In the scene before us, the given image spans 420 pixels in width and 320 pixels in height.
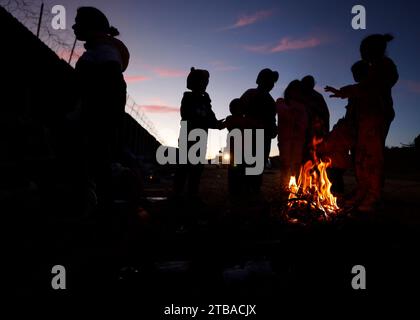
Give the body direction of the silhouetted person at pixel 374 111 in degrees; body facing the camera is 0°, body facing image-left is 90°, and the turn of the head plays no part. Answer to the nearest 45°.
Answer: approximately 90°

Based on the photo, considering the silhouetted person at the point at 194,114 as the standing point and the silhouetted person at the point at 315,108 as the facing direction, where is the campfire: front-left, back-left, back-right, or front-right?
front-right

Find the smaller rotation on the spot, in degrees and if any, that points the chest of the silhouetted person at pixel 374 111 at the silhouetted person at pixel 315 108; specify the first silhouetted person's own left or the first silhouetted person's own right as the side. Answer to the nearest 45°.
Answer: approximately 45° to the first silhouetted person's own right

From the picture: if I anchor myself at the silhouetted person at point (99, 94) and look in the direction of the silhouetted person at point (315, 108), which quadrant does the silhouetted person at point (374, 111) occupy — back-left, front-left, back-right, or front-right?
front-right

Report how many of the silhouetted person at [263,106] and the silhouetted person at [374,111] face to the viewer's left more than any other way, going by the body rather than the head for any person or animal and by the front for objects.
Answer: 1

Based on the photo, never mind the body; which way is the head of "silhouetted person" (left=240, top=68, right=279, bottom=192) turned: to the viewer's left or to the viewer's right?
to the viewer's right

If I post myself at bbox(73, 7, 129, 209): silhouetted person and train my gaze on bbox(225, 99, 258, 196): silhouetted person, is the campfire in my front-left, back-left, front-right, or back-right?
front-right
